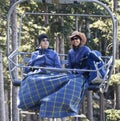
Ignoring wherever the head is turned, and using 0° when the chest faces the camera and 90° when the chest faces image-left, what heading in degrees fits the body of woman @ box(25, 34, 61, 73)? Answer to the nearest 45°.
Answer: approximately 0°

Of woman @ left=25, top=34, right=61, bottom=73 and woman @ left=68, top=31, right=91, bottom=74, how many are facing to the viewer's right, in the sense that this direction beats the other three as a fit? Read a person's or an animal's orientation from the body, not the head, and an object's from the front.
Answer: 0

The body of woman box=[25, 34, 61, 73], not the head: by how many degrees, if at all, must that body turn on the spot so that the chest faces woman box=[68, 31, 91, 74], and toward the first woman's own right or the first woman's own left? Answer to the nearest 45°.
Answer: approximately 90° to the first woman's own left

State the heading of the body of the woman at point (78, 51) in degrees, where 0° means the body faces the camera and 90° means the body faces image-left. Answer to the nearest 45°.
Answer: approximately 45°

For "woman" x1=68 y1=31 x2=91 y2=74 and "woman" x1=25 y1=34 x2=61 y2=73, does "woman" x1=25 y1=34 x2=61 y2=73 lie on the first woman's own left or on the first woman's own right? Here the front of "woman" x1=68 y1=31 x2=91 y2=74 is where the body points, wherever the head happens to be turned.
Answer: on the first woman's own right
